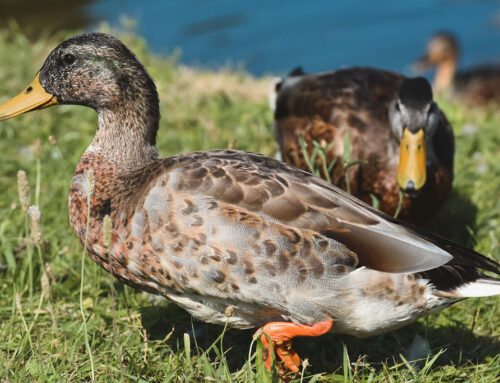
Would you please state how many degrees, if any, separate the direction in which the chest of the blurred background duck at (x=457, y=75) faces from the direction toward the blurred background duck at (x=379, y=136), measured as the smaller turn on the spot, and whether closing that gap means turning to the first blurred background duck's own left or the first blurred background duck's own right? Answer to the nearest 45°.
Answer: approximately 90° to the first blurred background duck's own left

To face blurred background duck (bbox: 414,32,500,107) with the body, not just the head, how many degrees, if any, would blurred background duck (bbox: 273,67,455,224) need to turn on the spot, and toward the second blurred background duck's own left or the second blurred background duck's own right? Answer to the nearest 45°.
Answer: approximately 135° to the second blurred background duck's own left

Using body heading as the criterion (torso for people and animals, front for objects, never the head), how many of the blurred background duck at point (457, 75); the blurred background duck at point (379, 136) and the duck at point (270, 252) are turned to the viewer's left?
2

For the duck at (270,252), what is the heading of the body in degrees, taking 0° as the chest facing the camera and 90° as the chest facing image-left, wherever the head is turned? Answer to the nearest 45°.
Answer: approximately 90°

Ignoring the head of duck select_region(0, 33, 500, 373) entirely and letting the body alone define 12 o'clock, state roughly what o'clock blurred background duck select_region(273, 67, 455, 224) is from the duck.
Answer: The blurred background duck is roughly at 4 o'clock from the duck.

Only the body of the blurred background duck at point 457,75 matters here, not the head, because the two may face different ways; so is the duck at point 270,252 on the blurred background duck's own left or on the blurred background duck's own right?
on the blurred background duck's own left

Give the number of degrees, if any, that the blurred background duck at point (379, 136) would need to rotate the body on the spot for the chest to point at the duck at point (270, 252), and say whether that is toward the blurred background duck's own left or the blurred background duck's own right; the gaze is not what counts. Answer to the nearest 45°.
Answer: approximately 45° to the blurred background duck's own right

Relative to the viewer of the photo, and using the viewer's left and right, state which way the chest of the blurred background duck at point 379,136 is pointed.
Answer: facing the viewer and to the right of the viewer

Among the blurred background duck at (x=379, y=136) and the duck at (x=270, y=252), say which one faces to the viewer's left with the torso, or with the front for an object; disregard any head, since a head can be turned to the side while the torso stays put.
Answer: the duck

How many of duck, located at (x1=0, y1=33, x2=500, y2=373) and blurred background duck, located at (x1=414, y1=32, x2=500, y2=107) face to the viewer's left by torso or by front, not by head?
2

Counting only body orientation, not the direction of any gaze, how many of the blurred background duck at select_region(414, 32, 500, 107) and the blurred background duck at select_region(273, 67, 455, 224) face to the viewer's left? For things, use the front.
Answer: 1

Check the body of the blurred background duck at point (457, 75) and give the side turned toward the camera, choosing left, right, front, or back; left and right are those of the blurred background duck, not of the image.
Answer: left

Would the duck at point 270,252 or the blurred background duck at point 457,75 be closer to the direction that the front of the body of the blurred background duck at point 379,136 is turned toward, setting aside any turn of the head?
the duck
